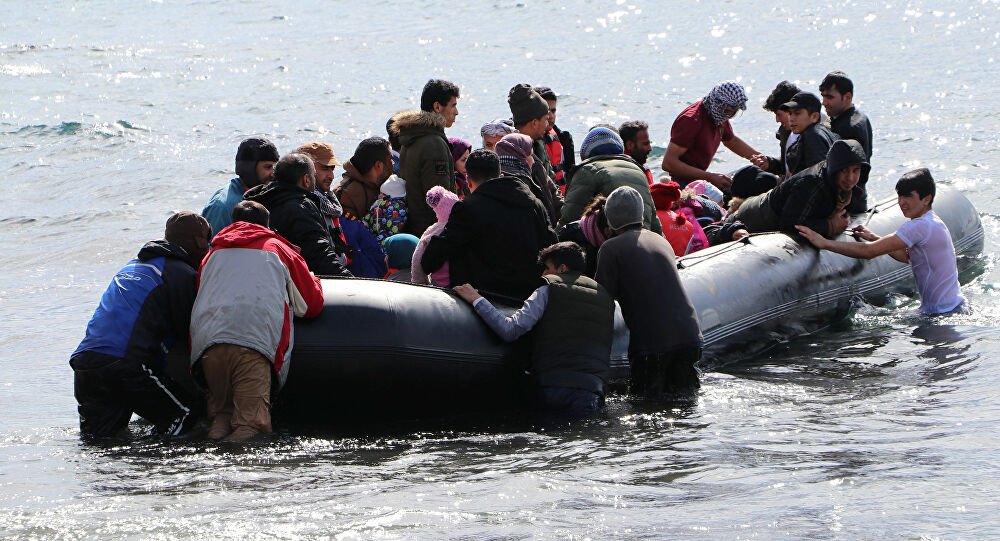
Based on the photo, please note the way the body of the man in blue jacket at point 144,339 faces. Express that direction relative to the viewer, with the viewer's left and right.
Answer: facing away from the viewer and to the right of the viewer

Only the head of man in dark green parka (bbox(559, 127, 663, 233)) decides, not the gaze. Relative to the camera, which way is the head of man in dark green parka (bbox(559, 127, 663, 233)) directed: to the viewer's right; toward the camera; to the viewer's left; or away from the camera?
away from the camera

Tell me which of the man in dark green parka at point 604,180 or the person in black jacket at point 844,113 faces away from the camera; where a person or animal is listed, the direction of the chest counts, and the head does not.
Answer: the man in dark green parka

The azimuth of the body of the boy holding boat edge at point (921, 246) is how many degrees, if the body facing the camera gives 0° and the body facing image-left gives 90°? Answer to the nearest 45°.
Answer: approximately 90°

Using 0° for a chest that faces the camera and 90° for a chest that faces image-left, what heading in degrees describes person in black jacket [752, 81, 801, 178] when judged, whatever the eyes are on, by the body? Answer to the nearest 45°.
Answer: approximately 90°

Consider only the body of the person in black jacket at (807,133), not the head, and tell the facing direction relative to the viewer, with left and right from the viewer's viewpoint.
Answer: facing the viewer and to the left of the viewer

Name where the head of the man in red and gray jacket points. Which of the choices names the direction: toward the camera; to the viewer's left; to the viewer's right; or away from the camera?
away from the camera

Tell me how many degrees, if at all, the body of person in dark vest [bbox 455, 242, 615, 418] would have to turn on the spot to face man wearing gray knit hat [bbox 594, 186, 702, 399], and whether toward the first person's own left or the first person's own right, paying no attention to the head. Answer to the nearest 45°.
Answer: approximately 90° to the first person's own right

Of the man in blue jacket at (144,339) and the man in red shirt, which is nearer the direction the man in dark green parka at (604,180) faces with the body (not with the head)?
the man in red shirt

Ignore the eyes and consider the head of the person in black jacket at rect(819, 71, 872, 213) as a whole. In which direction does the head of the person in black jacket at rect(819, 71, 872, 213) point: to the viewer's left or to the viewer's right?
to the viewer's left

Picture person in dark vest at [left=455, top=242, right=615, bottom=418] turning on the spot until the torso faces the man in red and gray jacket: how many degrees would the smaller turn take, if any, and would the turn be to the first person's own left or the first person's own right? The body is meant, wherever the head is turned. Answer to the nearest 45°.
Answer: approximately 45° to the first person's own left
